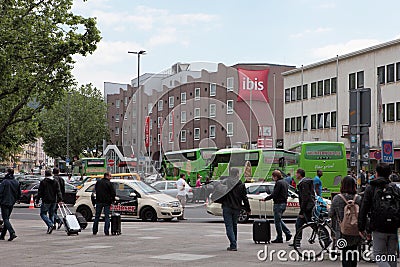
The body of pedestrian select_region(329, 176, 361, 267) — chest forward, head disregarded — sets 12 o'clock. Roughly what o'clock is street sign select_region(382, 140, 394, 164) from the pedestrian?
The street sign is roughly at 12 o'clock from the pedestrian.

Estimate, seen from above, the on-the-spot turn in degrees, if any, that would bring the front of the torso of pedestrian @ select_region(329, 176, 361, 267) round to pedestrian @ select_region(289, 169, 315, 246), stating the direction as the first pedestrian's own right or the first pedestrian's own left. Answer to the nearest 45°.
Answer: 0° — they already face them

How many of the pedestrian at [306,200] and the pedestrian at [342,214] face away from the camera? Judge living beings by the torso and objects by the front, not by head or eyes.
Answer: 1

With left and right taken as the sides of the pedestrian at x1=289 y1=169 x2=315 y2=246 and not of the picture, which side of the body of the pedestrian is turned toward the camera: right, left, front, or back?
left

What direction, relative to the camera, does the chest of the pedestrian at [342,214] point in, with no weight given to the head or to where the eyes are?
away from the camera

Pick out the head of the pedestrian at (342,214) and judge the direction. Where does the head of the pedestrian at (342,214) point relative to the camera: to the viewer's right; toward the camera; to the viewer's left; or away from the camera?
away from the camera

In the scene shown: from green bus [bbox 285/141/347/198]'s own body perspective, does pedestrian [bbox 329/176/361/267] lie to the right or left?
on its left

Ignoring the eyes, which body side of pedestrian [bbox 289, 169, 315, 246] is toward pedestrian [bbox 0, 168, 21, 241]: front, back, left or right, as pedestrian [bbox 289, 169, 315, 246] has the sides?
front
